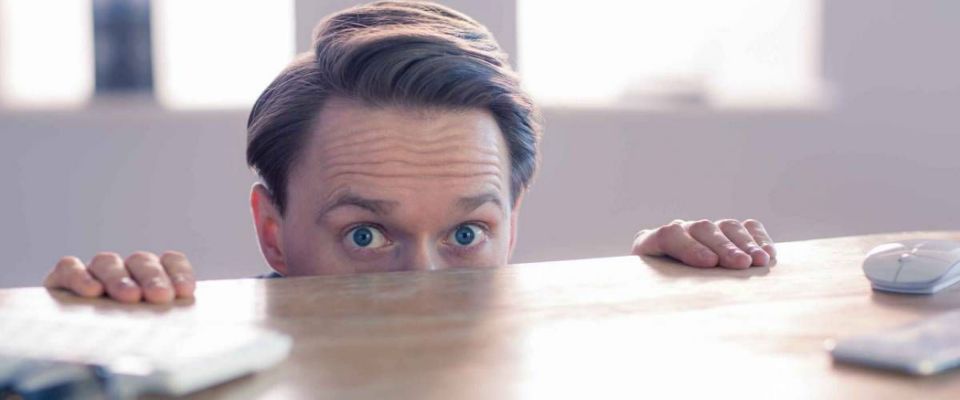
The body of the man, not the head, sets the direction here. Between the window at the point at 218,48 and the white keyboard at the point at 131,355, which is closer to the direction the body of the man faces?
the white keyboard

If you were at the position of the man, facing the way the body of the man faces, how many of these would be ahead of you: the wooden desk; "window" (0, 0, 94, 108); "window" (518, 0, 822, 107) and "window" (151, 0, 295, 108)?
1

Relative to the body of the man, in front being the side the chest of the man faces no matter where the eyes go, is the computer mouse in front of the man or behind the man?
in front

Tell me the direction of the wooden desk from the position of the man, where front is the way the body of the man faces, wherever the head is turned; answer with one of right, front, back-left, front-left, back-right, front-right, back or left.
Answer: front

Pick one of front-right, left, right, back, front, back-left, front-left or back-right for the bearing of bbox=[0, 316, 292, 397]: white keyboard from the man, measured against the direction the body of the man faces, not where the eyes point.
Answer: front

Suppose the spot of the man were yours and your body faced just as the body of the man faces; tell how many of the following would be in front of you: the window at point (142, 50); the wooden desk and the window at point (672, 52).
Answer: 1

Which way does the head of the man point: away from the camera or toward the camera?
toward the camera

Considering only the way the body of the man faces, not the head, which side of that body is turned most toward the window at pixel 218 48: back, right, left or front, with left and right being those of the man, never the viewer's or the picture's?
back

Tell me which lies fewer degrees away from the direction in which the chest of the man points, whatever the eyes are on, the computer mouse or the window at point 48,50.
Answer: the computer mouse

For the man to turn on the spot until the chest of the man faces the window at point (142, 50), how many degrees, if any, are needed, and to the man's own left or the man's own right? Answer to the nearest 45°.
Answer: approximately 180°

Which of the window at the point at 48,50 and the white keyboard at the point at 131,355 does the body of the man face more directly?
the white keyboard

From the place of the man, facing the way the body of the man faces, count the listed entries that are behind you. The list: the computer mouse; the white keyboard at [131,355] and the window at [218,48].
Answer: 1

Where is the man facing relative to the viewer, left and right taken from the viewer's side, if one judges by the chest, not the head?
facing the viewer

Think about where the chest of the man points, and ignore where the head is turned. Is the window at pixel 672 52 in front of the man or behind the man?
behind
